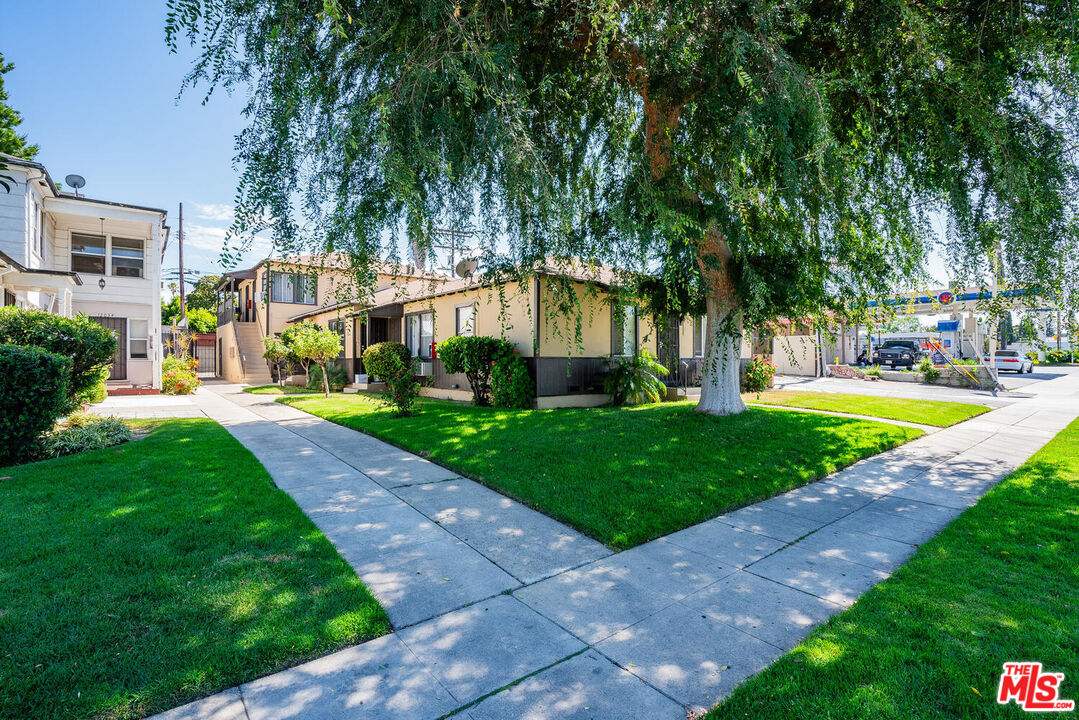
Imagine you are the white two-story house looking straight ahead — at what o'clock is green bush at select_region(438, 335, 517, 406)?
The green bush is roughly at 11 o'clock from the white two-story house.

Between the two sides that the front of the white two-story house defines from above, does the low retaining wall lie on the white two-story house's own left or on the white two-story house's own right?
on the white two-story house's own left

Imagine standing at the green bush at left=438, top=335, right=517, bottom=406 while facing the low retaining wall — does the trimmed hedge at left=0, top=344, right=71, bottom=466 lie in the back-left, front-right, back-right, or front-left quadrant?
back-right

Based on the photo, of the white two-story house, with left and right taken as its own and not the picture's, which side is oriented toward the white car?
left

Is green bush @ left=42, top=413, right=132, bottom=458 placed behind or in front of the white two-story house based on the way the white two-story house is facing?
in front

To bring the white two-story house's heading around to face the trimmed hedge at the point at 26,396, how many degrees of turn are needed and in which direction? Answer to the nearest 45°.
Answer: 0° — it already faces it

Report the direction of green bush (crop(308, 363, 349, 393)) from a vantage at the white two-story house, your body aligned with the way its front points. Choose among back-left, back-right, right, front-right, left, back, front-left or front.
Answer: left

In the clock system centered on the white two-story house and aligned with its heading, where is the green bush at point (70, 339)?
The green bush is roughly at 12 o'clock from the white two-story house.

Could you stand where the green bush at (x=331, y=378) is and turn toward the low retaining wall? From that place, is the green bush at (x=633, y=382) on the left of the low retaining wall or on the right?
right
